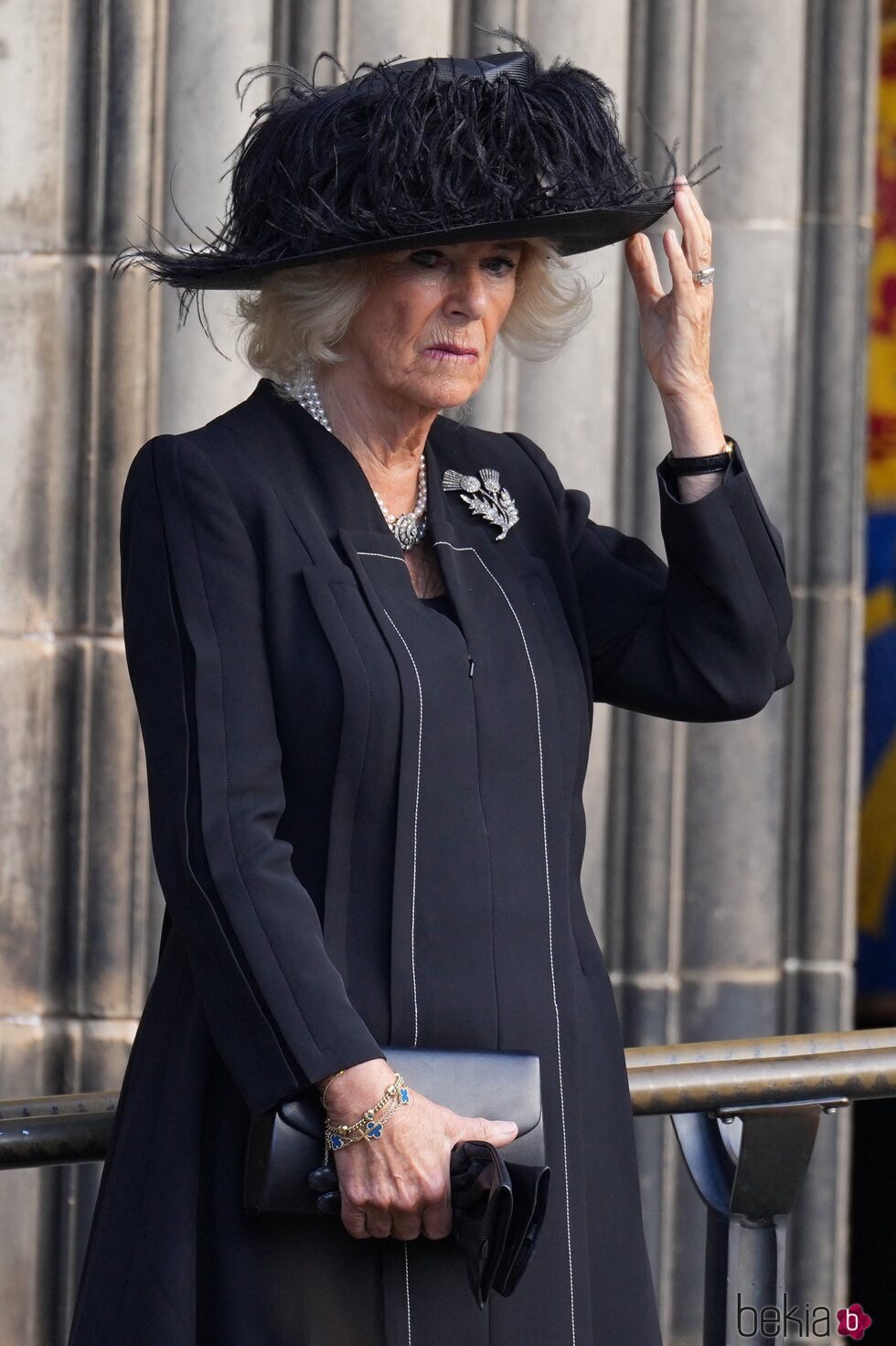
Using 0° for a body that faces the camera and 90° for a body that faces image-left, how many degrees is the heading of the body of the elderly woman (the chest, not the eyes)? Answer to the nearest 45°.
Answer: approximately 315°
